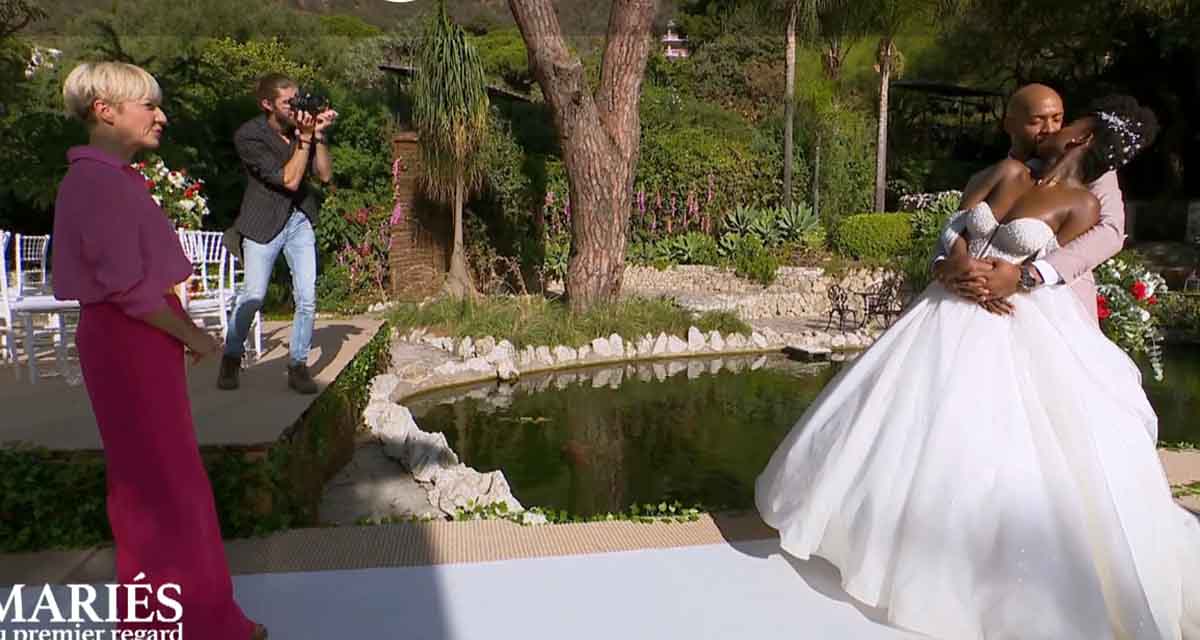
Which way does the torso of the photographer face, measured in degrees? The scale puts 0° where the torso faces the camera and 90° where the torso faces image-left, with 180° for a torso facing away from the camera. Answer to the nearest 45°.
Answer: approximately 315°

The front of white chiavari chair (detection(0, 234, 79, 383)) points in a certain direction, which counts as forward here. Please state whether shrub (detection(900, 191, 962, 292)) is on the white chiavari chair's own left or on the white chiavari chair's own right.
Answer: on the white chiavari chair's own left

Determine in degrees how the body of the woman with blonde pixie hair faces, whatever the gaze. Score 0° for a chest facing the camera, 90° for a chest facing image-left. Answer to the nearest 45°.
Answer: approximately 270°

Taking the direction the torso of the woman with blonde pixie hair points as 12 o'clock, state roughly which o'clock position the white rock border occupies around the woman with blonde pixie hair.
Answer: The white rock border is roughly at 10 o'clock from the woman with blonde pixie hair.

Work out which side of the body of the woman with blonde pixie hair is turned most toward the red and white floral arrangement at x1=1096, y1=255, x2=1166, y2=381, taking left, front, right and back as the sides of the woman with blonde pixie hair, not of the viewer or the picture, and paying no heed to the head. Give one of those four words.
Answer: front

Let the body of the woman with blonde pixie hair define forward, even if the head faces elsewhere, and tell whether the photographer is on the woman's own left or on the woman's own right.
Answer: on the woman's own left

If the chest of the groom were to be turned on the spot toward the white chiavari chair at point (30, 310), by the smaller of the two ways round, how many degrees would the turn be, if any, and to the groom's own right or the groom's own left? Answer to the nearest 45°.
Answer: approximately 90° to the groom's own right

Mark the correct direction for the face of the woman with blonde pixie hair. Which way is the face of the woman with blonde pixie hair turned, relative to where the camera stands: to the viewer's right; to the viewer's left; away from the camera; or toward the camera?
to the viewer's right

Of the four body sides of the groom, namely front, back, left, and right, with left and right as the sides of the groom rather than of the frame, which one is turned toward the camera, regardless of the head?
front

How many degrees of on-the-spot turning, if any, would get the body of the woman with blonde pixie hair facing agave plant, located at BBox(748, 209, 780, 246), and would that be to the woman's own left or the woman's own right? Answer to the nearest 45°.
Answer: approximately 45° to the woman's own left

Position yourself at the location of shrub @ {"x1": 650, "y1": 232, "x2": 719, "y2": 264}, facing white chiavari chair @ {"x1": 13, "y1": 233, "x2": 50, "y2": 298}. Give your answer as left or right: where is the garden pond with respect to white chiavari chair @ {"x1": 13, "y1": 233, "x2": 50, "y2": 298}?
left
